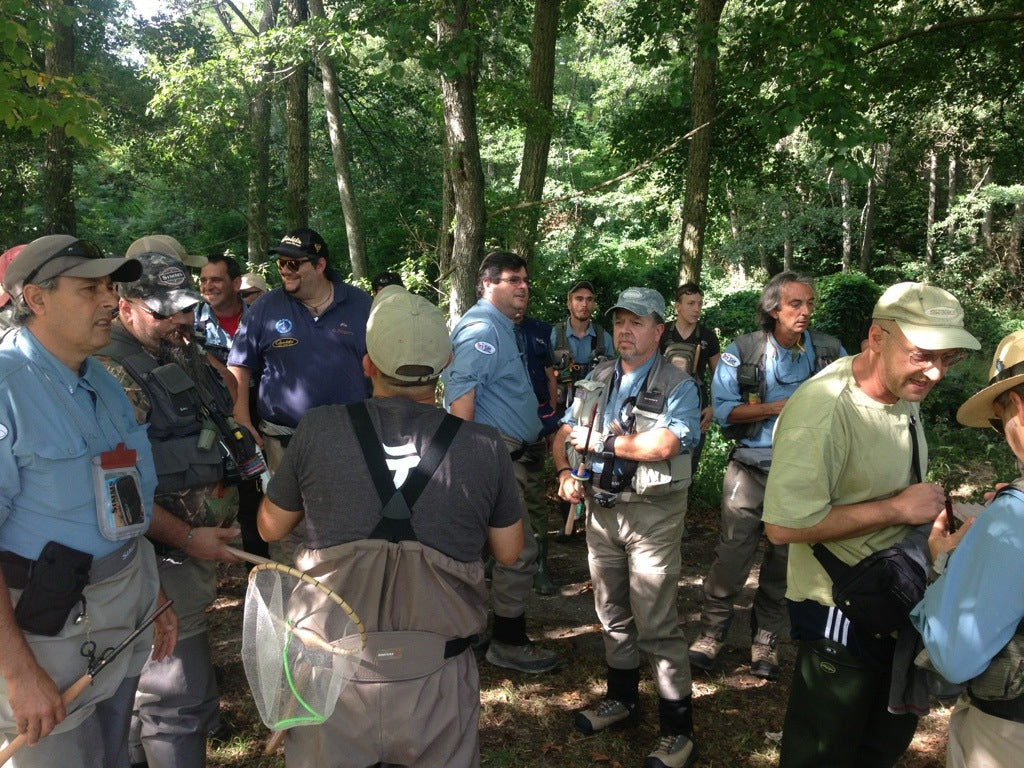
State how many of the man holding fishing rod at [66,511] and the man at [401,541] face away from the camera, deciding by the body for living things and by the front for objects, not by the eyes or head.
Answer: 1

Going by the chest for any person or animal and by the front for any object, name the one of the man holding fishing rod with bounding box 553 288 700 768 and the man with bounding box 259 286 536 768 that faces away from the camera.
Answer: the man

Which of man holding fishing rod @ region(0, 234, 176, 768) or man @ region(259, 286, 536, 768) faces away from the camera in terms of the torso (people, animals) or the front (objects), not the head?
the man

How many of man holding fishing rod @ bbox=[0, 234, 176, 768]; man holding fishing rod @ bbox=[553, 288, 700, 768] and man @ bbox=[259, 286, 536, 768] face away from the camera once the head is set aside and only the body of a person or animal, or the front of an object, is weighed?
1

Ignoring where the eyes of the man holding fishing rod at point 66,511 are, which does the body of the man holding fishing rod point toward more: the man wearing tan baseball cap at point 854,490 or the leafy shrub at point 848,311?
the man wearing tan baseball cap

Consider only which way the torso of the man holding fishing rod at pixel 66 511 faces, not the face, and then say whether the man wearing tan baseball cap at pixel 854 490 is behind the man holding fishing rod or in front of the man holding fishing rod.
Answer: in front

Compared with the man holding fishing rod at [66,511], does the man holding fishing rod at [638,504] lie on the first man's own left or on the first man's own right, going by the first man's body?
on the first man's own left

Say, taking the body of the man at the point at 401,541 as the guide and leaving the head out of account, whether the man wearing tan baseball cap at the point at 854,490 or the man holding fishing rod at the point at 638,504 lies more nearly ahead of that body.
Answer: the man holding fishing rod

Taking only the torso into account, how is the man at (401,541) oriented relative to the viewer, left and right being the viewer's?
facing away from the viewer

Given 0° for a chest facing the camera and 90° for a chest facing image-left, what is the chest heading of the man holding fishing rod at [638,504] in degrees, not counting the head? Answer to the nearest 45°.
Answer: approximately 45°

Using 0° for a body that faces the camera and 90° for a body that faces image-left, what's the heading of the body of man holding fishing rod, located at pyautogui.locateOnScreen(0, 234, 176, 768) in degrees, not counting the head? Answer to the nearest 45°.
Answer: approximately 315°

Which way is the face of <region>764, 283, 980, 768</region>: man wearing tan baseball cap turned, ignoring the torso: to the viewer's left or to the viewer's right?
to the viewer's right

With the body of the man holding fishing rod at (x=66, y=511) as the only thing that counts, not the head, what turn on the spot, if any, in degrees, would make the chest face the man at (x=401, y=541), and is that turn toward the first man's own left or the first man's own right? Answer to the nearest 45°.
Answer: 0° — they already face them

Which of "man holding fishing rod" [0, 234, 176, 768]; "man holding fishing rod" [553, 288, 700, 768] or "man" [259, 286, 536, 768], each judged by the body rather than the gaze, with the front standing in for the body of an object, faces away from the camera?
the man
